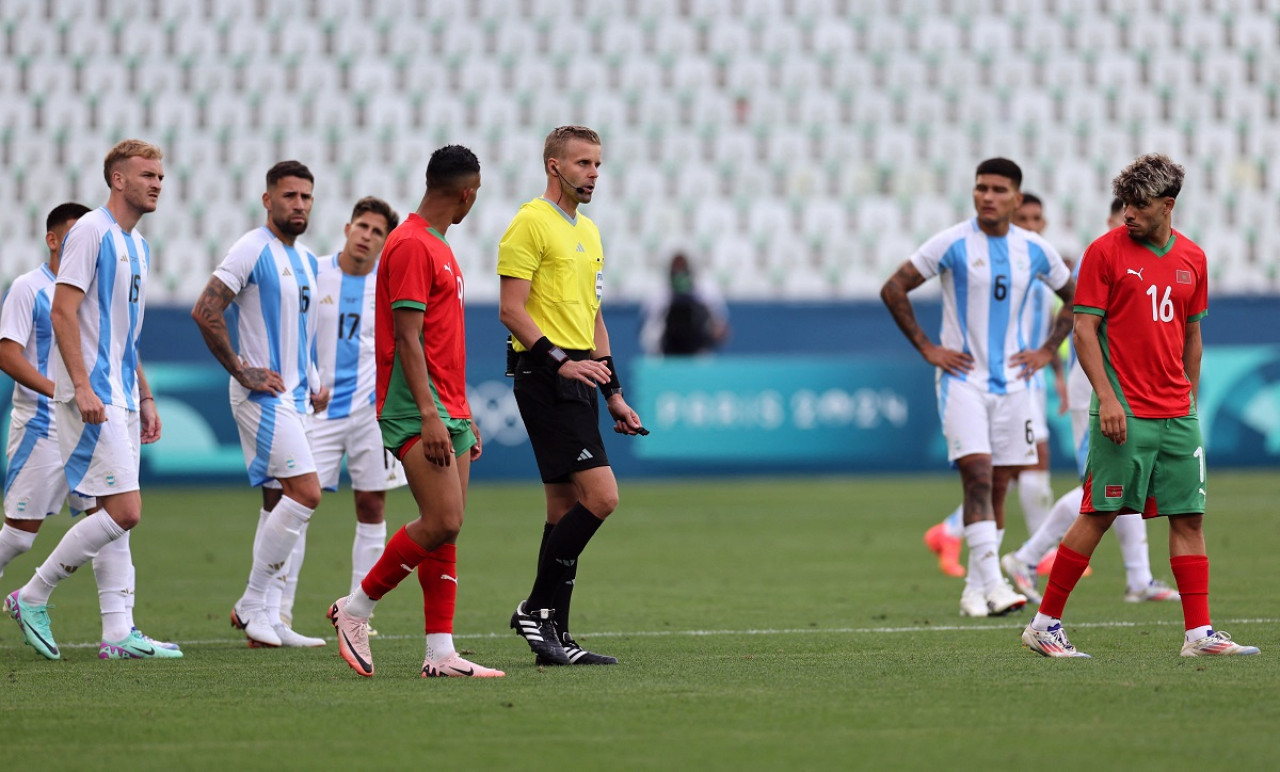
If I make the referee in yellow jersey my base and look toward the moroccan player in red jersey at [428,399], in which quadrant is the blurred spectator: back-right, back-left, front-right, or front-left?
back-right

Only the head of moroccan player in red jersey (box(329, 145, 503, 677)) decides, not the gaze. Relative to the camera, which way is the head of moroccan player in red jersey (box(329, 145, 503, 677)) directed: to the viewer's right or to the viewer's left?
to the viewer's right

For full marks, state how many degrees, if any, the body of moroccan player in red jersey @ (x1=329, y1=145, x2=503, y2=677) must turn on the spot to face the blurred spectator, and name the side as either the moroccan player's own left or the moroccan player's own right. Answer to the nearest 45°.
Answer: approximately 90° to the moroccan player's own left

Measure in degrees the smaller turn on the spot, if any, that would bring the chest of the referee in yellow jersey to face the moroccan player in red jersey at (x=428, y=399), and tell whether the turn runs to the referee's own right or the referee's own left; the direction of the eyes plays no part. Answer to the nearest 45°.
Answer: approximately 90° to the referee's own right

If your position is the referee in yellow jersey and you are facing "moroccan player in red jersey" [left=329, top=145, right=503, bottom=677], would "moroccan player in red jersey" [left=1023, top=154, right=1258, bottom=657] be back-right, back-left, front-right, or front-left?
back-left

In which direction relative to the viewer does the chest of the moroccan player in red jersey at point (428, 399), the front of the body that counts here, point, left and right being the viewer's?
facing to the right of the viewer
